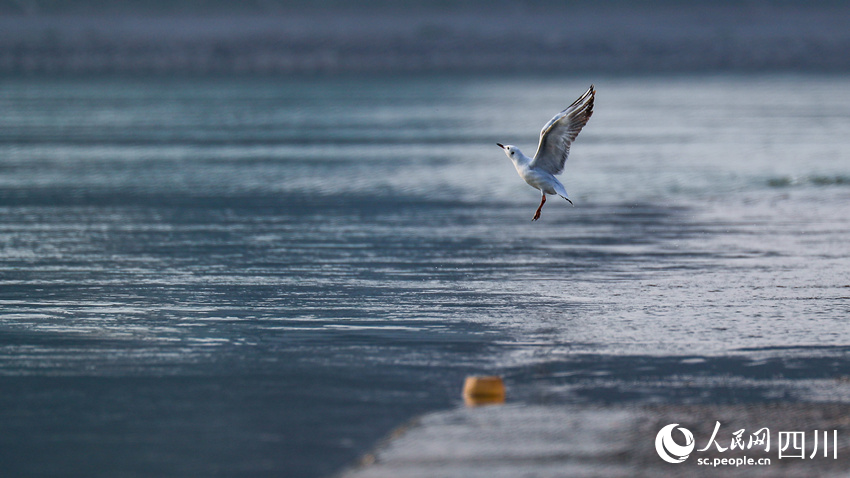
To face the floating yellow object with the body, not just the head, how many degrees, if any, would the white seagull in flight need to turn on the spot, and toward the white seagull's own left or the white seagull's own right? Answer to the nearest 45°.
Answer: approximately 90° to the white seagull's own left

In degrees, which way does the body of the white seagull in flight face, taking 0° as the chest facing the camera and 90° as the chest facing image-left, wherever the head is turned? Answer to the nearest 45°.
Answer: approximately 90°
